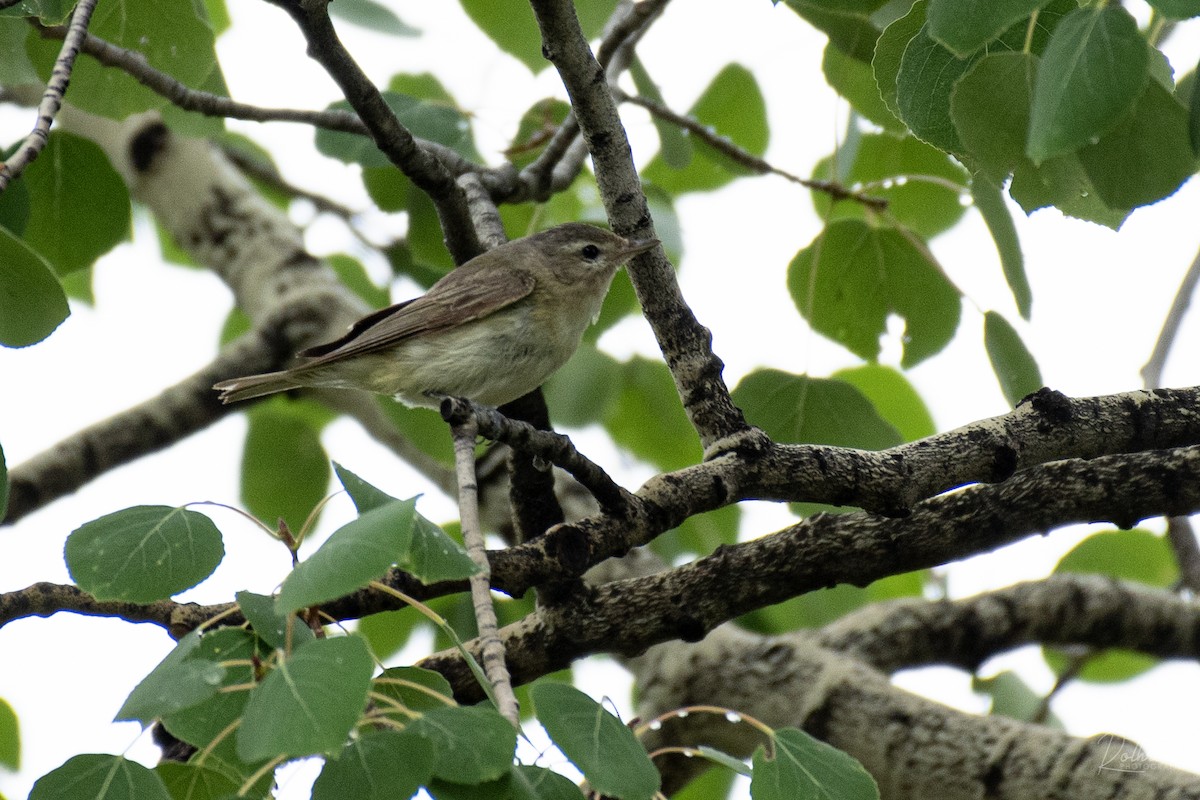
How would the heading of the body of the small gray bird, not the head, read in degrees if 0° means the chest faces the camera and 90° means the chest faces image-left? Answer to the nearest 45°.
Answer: approximately 270°

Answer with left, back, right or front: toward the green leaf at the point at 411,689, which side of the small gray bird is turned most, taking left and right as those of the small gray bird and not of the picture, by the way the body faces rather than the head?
right

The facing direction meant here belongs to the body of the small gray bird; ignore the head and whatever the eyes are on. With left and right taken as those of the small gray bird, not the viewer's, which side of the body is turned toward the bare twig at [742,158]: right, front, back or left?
front

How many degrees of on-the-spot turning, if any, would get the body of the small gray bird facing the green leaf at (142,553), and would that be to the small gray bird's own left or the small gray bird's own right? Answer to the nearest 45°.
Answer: approximately 180°

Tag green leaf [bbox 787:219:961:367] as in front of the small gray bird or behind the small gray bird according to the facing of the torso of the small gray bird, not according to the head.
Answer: in front

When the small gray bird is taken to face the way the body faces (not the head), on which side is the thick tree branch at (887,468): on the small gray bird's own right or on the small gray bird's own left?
on the small gray bird's own right
